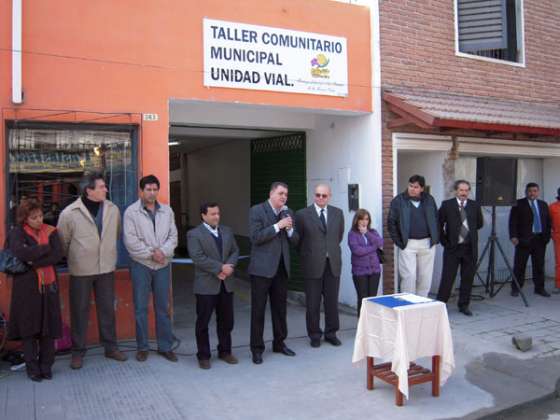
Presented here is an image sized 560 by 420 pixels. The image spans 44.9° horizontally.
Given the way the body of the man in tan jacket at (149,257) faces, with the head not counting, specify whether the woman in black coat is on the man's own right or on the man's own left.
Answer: on the man's own right

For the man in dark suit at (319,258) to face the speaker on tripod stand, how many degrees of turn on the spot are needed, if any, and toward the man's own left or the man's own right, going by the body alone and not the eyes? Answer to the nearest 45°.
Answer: approximately 135° to the man's own left

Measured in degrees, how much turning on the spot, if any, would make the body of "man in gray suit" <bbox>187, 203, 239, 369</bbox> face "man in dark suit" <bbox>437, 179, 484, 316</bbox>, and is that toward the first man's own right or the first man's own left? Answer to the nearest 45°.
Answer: approximately 90° to the first man's own left

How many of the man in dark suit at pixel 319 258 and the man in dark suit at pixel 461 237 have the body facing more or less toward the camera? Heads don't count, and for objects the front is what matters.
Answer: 2

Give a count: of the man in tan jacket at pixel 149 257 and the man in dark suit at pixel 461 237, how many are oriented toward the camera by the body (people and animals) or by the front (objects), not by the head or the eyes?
2

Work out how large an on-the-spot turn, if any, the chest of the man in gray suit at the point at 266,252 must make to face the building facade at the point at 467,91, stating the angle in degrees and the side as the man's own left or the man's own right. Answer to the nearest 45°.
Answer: approximately 90° to the man's own left

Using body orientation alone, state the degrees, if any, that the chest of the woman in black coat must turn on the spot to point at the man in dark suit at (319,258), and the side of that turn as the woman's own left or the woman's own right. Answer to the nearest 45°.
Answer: approximately 45° to the woman's own left

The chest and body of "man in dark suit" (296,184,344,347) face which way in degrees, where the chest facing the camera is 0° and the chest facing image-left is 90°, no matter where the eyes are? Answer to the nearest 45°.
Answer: approximately 0°

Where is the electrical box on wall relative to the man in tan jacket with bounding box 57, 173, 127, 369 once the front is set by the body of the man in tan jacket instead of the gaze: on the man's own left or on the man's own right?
on the man's own left

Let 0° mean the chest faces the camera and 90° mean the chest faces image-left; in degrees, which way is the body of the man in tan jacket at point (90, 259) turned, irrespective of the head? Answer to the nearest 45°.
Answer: approximately 315°

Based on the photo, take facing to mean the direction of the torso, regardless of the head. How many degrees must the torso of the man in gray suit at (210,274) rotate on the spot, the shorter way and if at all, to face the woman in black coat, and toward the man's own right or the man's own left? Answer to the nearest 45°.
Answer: approximately 135° to the man's own right
